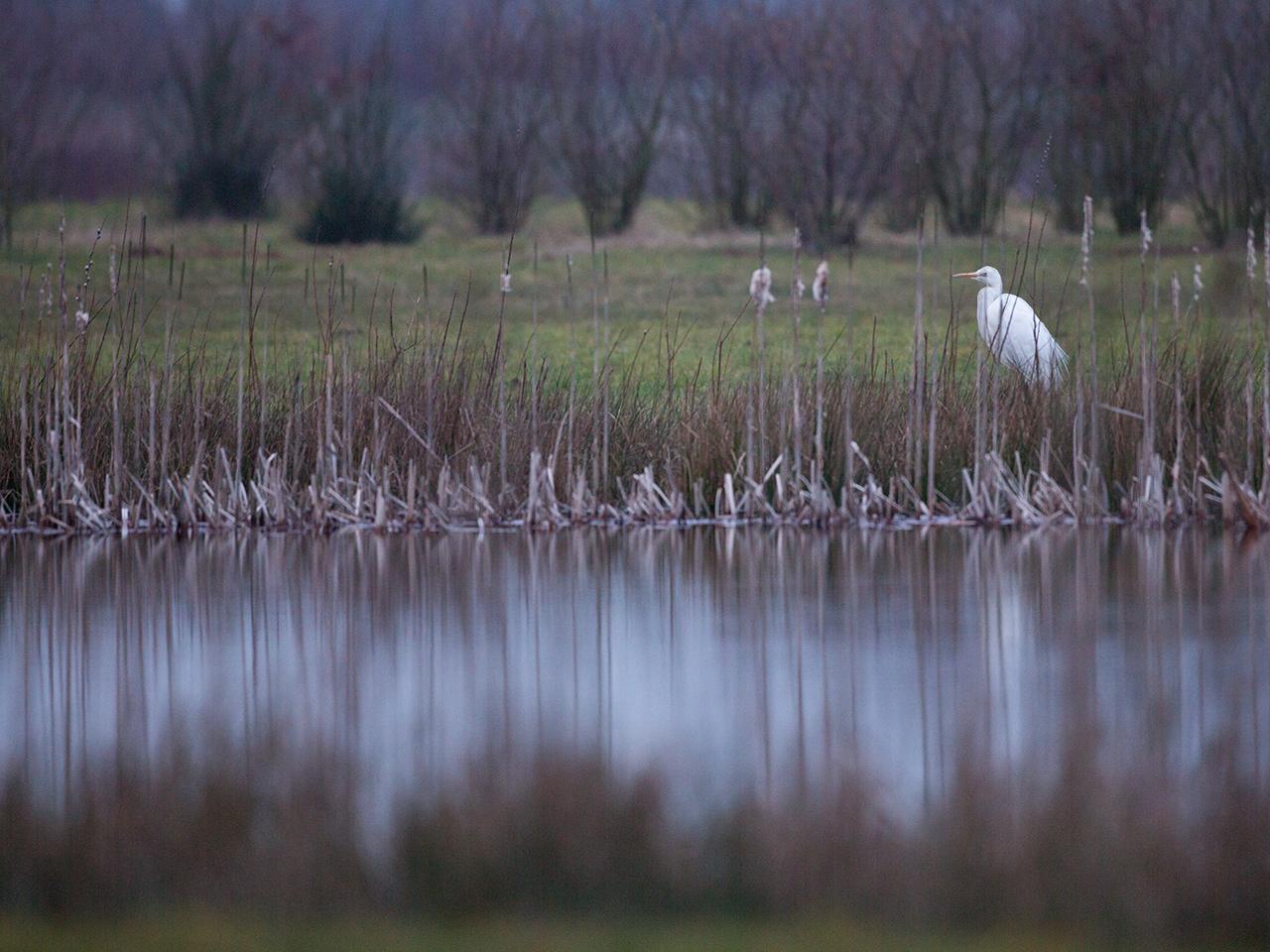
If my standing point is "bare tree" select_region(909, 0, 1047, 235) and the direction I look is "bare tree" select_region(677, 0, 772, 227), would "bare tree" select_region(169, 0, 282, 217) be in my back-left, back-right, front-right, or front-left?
front-left

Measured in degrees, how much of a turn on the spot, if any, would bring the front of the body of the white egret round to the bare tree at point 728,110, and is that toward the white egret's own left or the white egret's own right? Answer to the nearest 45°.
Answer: approximately 90° to the white egret's own right

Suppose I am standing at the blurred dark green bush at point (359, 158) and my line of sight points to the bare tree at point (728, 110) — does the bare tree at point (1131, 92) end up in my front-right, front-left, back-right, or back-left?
front-right

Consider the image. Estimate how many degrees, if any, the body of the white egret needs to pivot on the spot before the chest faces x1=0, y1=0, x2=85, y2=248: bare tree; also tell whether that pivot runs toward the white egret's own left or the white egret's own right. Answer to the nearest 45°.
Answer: approximately 45° to the white egret's own right

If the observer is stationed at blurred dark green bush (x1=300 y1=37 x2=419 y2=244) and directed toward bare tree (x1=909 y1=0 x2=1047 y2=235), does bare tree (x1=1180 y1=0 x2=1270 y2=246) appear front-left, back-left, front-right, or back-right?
front-right

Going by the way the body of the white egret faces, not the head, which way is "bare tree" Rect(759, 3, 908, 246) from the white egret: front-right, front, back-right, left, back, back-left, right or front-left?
right

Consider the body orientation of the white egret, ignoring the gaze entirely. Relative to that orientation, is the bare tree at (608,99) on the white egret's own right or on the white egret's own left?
on the white egret's own right

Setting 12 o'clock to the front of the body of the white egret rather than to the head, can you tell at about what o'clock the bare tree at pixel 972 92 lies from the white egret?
The bare tree is roughly at 3 o'clock from the white egret.

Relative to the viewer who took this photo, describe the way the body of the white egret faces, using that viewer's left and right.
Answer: facing to the left of the viewer

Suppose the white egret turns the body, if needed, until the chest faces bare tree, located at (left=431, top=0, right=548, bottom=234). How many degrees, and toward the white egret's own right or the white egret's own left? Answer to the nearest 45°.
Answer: approximately 45° to the white egret's own right

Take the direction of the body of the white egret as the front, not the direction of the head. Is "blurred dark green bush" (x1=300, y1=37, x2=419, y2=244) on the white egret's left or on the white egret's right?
on the white egret's right
